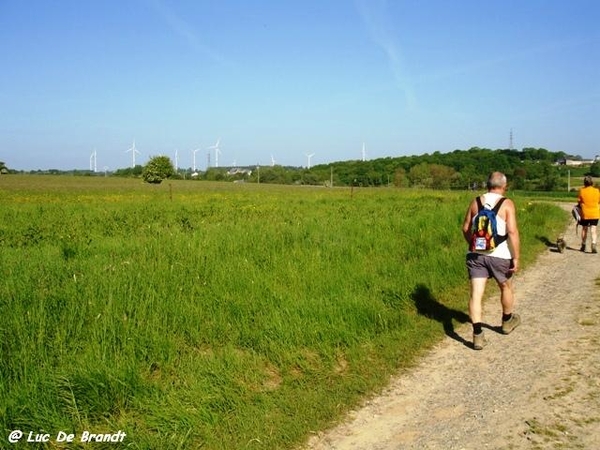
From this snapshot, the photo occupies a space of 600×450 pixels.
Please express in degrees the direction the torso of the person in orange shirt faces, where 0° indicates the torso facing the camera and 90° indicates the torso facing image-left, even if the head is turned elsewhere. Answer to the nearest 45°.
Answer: approximately 180°

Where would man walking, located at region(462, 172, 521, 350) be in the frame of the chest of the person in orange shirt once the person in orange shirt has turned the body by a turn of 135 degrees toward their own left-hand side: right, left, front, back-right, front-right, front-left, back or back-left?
front-left
